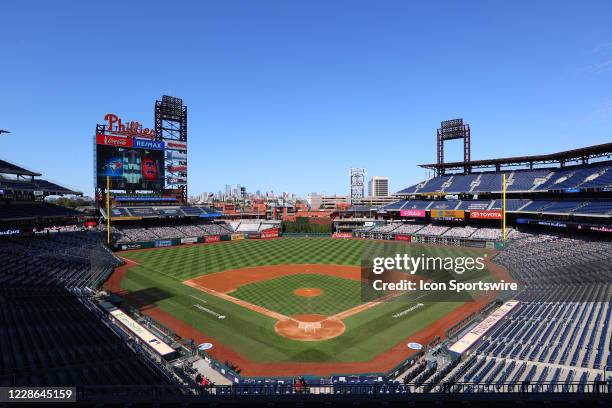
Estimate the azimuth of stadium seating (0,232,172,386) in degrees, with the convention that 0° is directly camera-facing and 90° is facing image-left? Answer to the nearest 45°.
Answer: approximately 270°

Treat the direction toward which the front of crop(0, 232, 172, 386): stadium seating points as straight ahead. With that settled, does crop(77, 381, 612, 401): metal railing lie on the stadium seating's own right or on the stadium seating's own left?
on the stadium seating's own right
